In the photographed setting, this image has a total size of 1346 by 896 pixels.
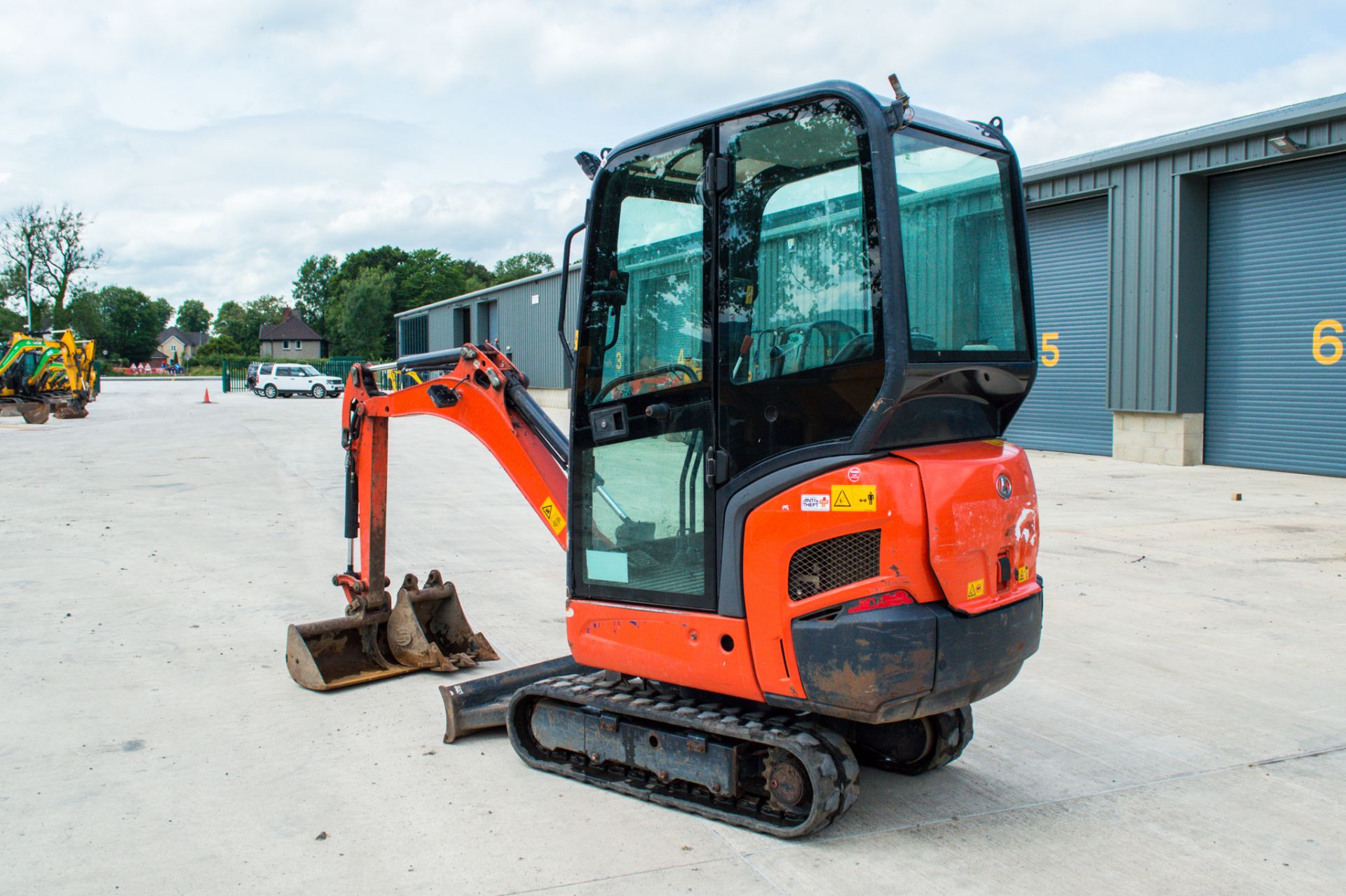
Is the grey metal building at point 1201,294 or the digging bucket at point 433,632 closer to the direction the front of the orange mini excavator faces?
the digging bucket

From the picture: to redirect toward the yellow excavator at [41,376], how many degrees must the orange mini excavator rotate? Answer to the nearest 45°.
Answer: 0° — it already faces it

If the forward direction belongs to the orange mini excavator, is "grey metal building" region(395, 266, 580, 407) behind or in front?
in front

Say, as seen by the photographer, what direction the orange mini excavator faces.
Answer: facing away from the viewer and to the left of the viewer

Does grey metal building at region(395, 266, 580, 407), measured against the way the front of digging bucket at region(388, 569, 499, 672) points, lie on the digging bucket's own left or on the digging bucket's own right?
on the digging bucket's own left

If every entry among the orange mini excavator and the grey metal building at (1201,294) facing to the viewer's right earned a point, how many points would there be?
0

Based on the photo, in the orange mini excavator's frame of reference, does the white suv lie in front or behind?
in front
